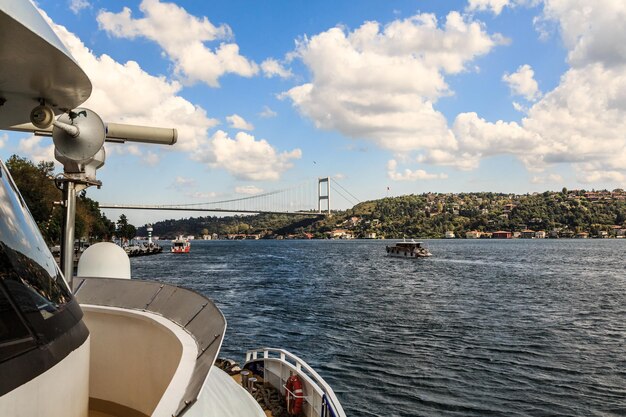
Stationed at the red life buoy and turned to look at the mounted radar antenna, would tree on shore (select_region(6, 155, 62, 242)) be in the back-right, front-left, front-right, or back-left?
back-right

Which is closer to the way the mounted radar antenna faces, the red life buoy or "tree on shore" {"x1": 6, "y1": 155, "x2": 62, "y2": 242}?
the red life buoy
